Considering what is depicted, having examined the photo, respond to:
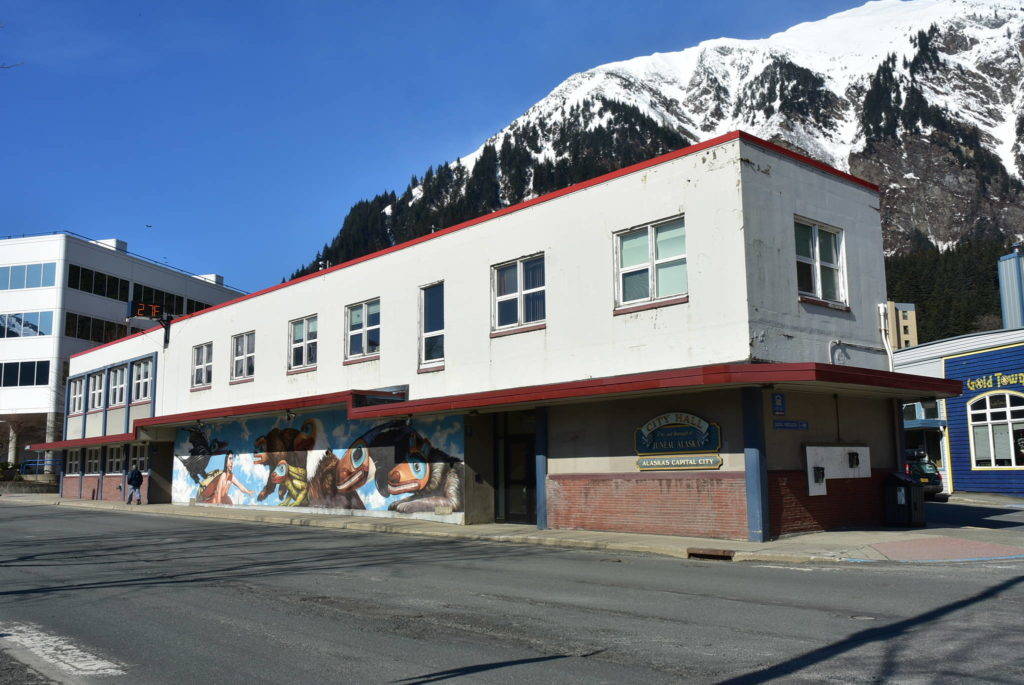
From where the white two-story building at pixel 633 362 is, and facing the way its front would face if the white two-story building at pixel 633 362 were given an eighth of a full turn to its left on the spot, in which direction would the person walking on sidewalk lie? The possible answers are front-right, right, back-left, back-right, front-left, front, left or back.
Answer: back-right

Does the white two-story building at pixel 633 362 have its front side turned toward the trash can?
no

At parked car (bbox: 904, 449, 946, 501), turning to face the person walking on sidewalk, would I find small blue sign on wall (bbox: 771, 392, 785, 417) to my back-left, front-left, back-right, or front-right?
front-left
